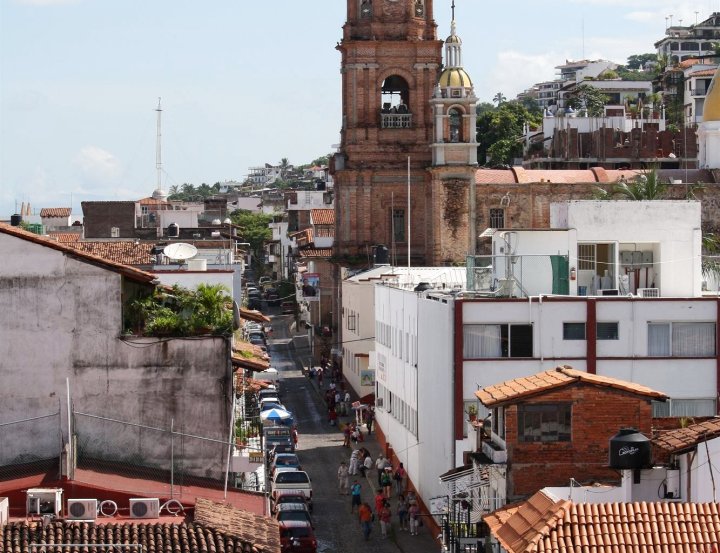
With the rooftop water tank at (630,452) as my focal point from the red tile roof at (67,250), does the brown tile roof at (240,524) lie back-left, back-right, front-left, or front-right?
front-right

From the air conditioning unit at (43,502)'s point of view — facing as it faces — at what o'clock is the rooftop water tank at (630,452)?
The rooftop water tank is roughly at 9 o'clock from the air conditioning unit.

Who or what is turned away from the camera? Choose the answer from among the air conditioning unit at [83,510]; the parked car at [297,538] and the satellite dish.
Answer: the parked car

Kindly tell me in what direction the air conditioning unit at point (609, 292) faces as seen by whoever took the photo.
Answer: facing the viewer

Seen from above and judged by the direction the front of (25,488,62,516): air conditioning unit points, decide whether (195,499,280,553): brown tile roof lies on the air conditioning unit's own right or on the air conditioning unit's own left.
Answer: on the air conditioning unit's own left

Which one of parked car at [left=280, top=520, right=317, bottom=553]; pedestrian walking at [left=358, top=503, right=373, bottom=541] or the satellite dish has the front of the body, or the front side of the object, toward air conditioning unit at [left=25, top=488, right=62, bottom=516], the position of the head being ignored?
the satellite dish

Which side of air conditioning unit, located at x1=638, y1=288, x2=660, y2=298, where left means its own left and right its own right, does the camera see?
front

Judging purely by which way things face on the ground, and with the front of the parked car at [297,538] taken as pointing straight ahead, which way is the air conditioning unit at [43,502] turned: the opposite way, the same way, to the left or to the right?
the opposite way

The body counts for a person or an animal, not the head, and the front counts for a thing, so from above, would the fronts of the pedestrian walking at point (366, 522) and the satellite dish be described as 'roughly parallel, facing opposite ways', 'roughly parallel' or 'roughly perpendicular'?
roughly parallel, facing opposite ways

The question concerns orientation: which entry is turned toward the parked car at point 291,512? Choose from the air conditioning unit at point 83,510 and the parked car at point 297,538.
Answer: the parked car at point 297,538

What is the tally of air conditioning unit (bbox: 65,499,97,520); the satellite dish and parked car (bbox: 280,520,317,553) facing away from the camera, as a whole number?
1

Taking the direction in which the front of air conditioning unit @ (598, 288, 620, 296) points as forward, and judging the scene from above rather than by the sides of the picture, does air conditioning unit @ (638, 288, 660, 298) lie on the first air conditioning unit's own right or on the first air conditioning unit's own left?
on the first air conditioning unit's own left

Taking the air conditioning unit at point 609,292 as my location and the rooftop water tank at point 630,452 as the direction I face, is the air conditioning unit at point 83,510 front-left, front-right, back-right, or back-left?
front-right

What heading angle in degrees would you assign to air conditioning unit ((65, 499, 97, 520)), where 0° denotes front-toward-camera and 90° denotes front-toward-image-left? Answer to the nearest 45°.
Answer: approximately 0°

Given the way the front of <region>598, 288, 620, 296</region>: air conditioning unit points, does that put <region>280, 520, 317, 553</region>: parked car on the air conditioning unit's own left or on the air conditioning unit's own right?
on the air conditioning unit's own right

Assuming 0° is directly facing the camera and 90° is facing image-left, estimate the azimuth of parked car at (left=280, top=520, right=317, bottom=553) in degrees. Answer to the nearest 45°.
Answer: approximately 180°
